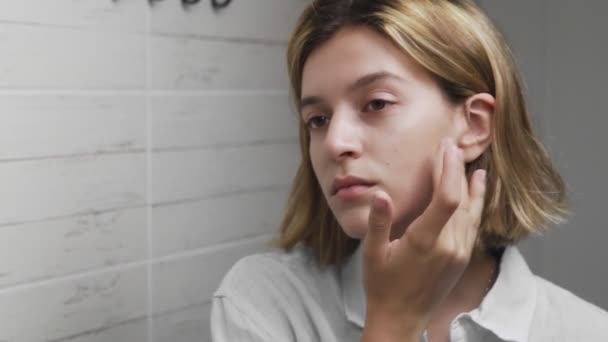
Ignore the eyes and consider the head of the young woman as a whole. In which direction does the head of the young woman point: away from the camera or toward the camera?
toward the camera

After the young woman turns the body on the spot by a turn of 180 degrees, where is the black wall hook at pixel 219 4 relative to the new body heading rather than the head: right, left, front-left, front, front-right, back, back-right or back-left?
left

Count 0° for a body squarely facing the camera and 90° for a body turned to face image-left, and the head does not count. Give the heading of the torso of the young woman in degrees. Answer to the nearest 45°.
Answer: approximately 45°
